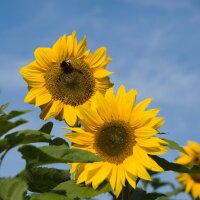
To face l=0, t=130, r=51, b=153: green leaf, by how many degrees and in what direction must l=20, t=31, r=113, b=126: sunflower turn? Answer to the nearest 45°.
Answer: approximately 90° to its right

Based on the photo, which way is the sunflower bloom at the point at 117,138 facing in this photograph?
toward the camera

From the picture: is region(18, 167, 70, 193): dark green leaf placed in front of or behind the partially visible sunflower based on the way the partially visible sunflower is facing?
in front

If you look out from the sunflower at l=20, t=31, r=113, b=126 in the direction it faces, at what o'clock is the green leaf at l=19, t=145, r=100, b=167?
The green leaf is roughly at 12 o'clock from the sunflower.

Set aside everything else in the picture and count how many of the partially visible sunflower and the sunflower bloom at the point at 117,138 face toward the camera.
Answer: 2

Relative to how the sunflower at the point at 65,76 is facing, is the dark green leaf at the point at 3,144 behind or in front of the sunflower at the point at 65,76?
in front

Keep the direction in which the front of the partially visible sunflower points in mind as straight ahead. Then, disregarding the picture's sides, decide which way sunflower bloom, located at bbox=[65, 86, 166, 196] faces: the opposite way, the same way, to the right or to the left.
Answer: the same way

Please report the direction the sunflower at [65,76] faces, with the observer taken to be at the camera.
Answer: facing the viewer

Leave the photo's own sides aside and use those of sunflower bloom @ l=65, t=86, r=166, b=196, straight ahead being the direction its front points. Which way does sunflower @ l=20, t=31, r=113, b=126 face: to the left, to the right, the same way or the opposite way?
the same way

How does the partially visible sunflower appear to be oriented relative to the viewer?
toward the camera
